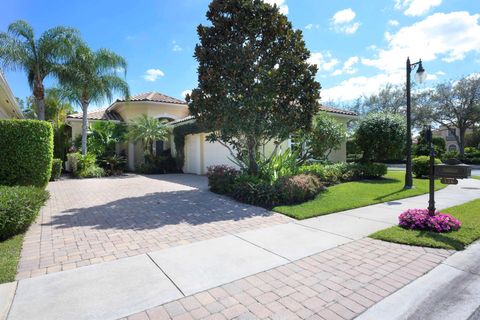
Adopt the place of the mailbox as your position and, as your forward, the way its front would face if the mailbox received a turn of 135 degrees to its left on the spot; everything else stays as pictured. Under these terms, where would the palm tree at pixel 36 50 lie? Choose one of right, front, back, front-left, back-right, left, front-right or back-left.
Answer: front-left

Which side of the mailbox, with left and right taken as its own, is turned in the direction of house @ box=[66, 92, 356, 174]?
back

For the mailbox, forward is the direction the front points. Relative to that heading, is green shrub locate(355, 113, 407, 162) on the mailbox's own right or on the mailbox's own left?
on the mailbox's own left

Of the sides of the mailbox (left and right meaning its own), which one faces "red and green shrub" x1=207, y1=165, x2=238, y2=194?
back

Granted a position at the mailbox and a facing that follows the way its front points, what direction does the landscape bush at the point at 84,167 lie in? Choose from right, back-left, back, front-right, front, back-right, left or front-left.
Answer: back

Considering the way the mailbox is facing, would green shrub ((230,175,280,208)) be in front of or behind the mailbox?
behind

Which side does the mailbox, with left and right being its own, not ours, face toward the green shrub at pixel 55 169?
back

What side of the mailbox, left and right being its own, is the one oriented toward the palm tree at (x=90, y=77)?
back

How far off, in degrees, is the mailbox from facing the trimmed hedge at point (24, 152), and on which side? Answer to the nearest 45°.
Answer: approximately 135° to its right

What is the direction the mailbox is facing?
to the viewer's right

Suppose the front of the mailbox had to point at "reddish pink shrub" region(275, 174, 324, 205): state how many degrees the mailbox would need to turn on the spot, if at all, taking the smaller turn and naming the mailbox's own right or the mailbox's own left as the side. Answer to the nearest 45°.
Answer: approximately 180°
